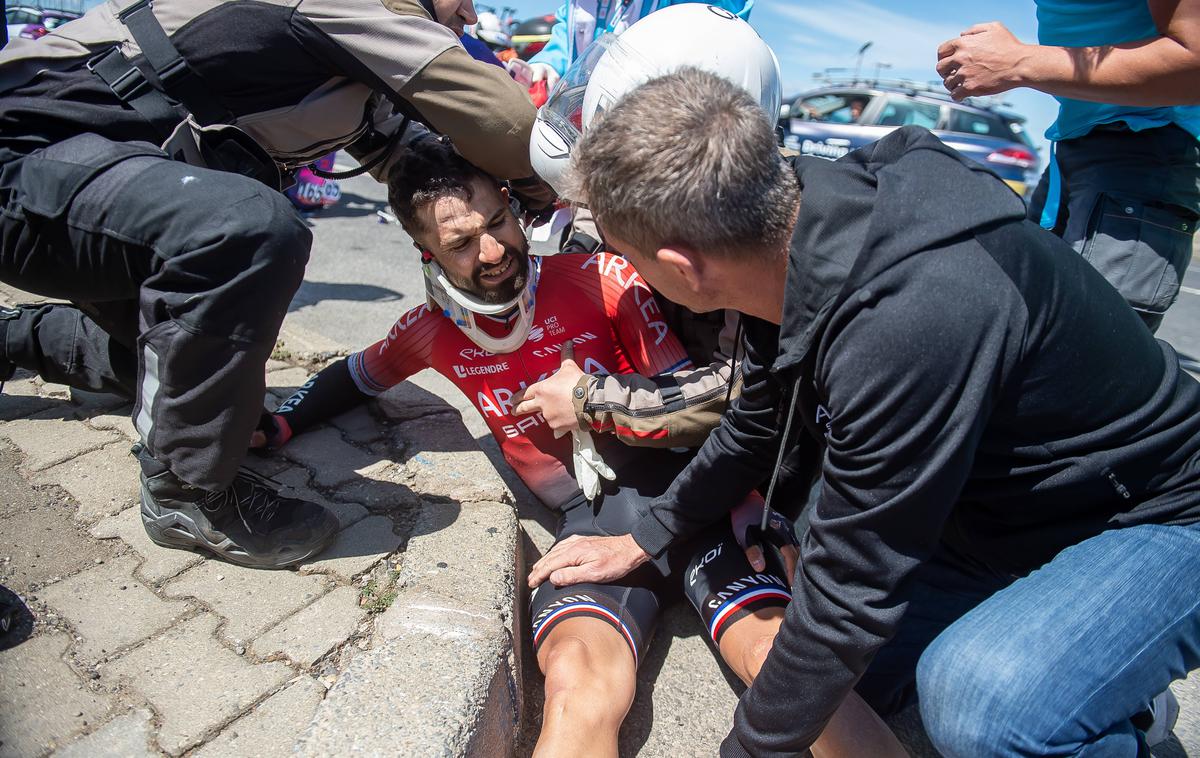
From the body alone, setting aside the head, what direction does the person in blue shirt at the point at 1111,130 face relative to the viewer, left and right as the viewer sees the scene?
facing to the left of the viewer

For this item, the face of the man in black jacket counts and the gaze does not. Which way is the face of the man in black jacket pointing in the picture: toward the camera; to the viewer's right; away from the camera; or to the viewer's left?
to the viewer's left

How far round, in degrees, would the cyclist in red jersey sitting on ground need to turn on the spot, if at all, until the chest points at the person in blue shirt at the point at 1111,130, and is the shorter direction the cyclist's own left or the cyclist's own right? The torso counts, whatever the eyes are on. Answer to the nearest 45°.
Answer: approximately 90° to the cyclist's own left

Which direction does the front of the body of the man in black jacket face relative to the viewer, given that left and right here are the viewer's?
facing to the left of the viewer

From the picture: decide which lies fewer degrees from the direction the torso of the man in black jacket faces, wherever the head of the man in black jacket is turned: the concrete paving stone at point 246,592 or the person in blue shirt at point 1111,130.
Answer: the concrete paving stone

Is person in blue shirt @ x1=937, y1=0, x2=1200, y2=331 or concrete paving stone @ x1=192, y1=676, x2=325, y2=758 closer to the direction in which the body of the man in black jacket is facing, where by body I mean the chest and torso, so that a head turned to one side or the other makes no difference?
the concrete paving stone

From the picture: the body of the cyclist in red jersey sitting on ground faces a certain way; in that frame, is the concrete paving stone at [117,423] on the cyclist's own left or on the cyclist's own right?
on the cyclist's own right

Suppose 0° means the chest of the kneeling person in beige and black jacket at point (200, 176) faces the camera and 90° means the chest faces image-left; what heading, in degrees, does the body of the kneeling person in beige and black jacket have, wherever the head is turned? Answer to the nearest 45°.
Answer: approximately 270°

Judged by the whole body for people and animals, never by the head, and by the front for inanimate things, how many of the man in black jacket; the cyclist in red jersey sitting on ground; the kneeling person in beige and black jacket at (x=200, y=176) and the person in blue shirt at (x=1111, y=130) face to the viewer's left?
2

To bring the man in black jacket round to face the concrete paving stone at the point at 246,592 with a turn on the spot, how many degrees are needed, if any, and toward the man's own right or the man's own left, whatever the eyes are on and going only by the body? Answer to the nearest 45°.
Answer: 0° — they already face it

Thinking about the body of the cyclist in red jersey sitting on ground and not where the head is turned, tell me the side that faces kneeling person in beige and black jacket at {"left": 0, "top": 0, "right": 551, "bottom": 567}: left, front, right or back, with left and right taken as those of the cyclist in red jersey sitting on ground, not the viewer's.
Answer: right

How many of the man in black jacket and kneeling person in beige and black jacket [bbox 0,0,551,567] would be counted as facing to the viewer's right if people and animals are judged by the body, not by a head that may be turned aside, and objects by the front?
1
